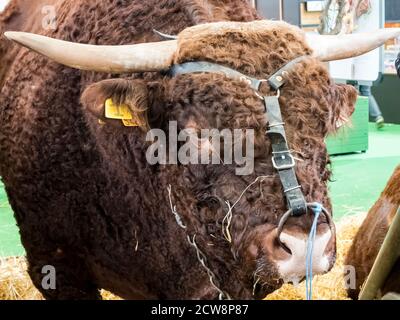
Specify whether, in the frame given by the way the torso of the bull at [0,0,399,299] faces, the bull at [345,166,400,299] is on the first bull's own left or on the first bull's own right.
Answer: on the first bull's own left
